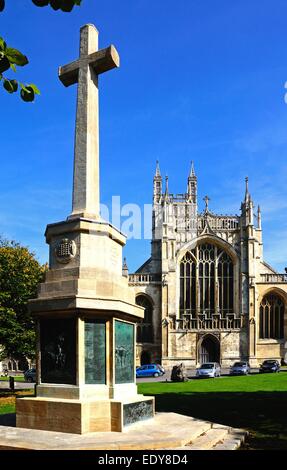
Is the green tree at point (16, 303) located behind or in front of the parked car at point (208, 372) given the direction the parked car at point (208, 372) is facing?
in front

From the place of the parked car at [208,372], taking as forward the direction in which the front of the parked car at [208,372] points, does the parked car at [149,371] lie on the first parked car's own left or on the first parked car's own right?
on the first parked car's own right

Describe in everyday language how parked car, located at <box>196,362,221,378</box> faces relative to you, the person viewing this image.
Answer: facing the viewer and to the left of the viewer

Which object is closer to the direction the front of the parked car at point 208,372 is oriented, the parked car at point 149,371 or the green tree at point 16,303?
the green tree
